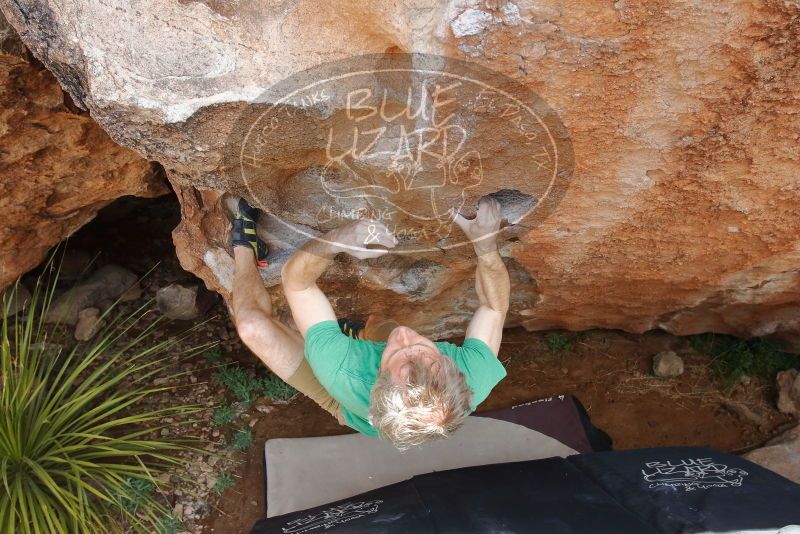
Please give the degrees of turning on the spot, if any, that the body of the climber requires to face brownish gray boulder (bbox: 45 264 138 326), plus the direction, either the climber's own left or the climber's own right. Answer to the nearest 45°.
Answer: approximately 45° to the climber's own left

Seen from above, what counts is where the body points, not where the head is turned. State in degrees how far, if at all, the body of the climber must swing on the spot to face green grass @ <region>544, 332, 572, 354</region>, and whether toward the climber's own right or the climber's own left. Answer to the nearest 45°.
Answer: approximately 45° to the climber's own right

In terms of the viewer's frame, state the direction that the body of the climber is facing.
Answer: away from the camera

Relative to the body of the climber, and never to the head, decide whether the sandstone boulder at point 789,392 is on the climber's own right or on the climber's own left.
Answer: on the climber's own right
